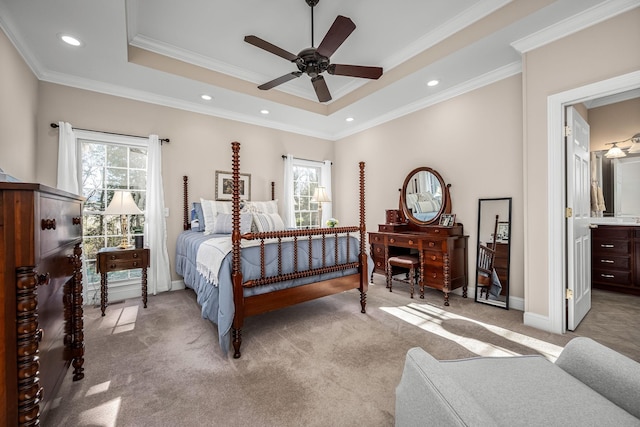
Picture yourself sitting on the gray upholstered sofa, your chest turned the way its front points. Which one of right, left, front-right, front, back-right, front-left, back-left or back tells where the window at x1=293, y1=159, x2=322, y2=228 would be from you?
front

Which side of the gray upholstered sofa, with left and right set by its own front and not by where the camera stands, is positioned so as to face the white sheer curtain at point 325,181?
front

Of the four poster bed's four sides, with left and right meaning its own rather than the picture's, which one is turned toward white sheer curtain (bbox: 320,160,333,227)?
left

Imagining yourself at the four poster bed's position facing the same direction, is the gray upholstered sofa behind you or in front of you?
in front

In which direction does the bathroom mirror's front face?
toward the camera

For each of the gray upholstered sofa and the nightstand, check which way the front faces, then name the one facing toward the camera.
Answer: the nightstand

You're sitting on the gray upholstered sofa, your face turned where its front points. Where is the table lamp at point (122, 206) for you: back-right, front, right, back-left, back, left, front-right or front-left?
front-left

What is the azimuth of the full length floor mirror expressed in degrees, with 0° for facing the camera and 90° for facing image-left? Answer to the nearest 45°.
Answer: approximately 45°

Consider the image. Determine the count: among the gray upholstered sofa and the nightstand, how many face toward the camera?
1

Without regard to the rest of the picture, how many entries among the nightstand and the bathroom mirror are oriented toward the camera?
2

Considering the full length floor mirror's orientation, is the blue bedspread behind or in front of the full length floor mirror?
in front

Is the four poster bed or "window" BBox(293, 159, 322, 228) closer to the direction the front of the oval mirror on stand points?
the four poster bed

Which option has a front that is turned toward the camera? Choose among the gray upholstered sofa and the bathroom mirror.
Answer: the bathroom mirror

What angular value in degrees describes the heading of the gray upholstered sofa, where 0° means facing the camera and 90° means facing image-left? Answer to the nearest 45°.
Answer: approximately 135°
